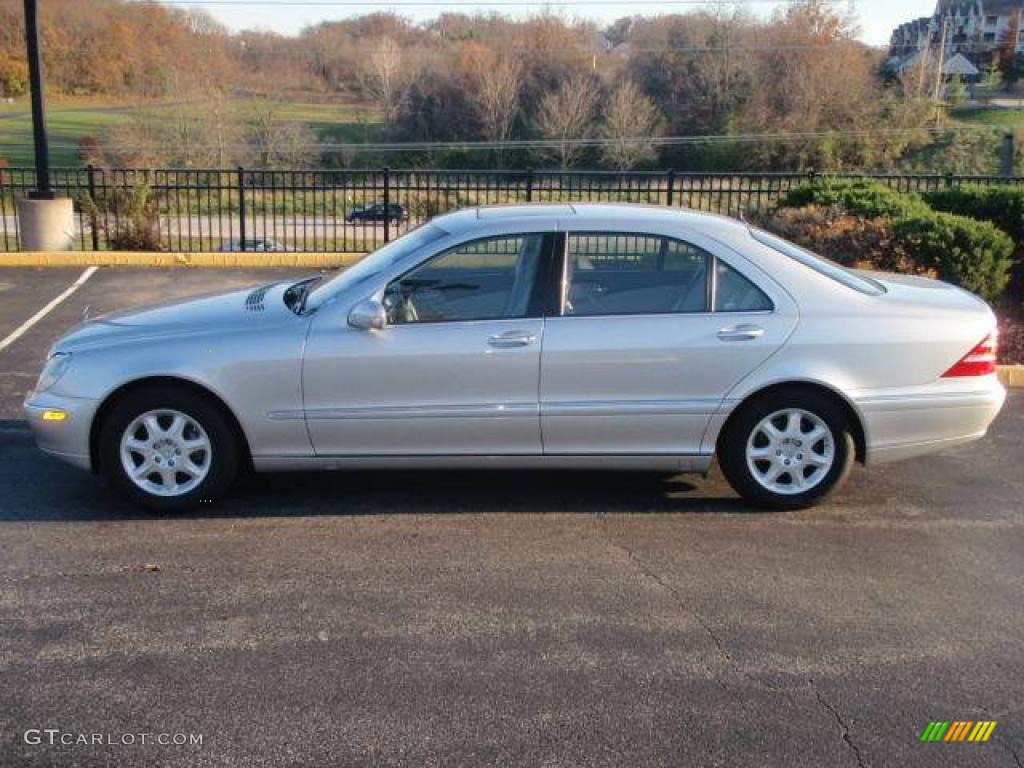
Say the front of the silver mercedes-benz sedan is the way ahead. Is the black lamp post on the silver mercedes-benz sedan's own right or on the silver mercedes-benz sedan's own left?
on the silver mercedes-benz sedan's own right

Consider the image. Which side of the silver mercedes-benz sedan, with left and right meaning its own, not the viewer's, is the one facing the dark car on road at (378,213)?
right

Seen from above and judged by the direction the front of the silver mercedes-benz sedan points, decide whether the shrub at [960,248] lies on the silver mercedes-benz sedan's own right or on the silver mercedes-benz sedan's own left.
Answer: on the silver mercedes-benz sedan's own right

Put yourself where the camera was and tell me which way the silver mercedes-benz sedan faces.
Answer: facing to the left of the viewer
